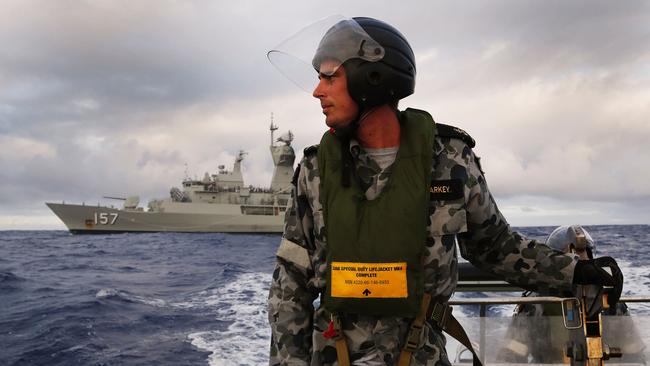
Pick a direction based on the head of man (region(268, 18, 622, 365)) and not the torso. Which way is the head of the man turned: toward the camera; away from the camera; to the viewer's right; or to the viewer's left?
to the viewer's left

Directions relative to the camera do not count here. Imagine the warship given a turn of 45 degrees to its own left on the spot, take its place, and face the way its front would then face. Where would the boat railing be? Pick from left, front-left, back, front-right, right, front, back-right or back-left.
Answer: front-left

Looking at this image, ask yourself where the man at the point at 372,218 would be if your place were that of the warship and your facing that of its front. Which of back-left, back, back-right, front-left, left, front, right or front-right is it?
left

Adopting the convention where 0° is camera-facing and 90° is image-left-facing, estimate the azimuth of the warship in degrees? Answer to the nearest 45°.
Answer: approximately 90°
